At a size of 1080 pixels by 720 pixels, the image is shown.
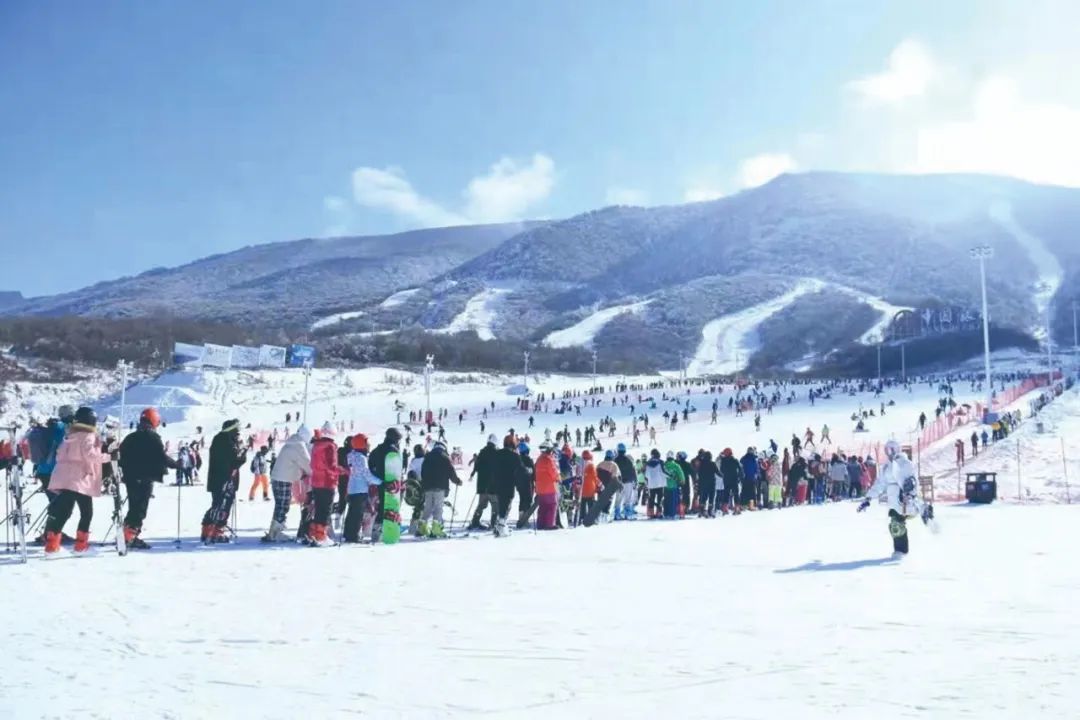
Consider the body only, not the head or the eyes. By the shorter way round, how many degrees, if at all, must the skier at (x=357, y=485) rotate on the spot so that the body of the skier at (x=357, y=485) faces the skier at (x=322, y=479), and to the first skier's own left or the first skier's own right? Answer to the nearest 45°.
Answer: approximately 180°

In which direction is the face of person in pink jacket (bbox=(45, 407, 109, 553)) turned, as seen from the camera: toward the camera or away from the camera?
away from the camera

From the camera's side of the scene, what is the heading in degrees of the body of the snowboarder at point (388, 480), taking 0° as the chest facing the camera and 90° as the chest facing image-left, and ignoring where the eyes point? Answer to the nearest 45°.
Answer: approximately 270°

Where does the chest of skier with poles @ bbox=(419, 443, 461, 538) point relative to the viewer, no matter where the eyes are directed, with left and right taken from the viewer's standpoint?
facing away from the viewer and to the right of the viewer

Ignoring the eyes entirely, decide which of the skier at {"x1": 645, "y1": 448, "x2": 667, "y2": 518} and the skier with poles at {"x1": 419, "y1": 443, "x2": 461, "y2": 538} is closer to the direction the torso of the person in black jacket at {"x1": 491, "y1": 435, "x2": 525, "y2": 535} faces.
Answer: the skier at {"x1": 645, "y1": 448, "x2": 667, "y2": 518}

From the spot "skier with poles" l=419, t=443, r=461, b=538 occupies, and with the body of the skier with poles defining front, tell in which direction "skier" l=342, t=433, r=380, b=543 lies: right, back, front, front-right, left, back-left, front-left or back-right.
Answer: back

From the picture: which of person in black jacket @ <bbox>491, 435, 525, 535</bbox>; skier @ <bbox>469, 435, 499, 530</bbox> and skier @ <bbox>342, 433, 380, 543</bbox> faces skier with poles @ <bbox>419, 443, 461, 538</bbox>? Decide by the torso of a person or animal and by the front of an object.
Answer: the skier @ <bbox>342, 433, 380, 543</bbox>

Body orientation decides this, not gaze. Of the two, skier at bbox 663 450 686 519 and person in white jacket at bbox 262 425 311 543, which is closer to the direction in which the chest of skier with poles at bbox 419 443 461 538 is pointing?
the skier at bbox 663 450 686 519
